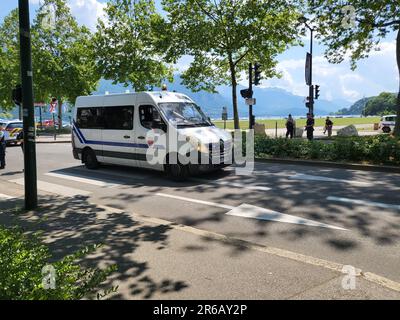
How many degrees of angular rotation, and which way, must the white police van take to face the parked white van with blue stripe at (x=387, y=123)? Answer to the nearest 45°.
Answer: approximately 90° to its left

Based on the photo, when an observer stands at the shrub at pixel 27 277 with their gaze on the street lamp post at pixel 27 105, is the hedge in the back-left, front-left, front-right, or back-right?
front-right

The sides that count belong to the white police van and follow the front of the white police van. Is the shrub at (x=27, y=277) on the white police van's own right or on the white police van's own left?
on the white police van's own right

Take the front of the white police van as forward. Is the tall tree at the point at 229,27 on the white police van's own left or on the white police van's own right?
on the white police van's own left

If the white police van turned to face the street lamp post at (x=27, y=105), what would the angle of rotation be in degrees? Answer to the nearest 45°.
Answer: approximately 90° to its right

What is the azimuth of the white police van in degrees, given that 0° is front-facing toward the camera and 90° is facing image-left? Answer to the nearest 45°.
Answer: approximately 315°

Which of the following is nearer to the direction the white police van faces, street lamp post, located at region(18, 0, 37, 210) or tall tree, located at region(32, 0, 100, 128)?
the street lamp post

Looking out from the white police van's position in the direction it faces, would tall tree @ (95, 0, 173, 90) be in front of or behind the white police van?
behind

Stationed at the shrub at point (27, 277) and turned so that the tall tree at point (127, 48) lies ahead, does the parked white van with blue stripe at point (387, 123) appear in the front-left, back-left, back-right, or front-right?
front-right

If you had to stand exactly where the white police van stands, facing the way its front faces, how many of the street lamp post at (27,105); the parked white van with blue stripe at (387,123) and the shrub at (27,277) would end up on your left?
1
